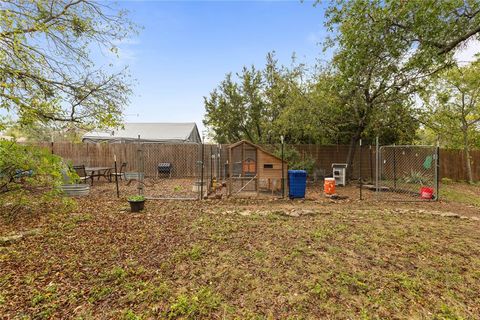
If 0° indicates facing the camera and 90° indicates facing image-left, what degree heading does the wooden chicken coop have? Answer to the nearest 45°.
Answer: approximately 0°

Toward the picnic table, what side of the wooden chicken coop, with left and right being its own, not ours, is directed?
right

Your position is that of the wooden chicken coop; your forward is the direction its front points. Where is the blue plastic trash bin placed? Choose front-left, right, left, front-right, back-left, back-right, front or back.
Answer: left

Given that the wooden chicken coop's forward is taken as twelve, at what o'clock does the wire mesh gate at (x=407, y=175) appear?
The wire mesh gate is roughly at 8 o'clock from the wooden chicken coop.

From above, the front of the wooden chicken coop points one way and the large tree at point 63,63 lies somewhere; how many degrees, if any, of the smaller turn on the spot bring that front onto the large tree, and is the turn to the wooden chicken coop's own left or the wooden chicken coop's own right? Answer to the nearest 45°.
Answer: approximately 45° to the wooden chicken coop's own right

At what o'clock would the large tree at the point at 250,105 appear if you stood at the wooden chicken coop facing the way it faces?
The large tree is roughly at 6 o'clock from the wooden chicken coop.

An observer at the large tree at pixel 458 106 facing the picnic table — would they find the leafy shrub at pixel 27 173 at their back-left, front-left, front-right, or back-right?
front-left

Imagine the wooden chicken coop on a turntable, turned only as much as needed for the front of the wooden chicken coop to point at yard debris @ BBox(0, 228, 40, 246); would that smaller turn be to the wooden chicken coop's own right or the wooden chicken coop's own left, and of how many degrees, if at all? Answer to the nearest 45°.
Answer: approximately 45° to the wooden chicken coop's own right
